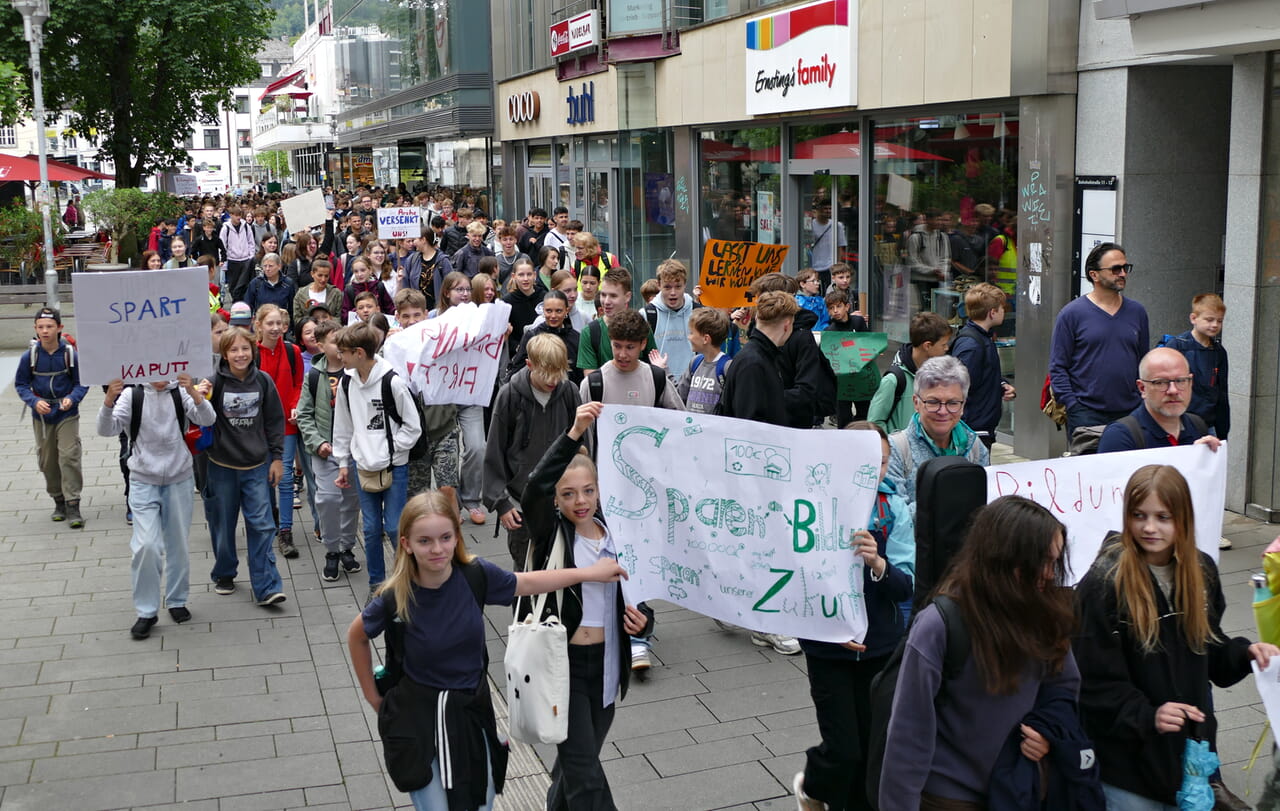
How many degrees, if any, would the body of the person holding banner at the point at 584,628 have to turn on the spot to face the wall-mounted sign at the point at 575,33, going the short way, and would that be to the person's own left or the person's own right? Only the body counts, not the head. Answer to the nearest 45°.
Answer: approximately 180°

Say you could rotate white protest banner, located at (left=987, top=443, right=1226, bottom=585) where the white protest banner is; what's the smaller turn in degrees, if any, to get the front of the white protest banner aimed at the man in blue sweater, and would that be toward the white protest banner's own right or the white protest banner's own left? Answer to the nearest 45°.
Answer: approximately 180°

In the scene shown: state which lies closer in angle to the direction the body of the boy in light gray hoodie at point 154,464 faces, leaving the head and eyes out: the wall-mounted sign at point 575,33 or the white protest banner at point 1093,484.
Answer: the white protest banner

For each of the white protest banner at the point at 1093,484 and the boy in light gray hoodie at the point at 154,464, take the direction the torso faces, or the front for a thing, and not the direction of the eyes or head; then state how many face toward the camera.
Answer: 2

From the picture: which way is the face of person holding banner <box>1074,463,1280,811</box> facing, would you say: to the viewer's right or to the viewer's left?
to the viewer's left

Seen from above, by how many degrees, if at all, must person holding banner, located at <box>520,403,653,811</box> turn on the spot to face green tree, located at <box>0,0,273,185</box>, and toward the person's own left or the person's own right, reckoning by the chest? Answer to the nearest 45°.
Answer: approximately 180°

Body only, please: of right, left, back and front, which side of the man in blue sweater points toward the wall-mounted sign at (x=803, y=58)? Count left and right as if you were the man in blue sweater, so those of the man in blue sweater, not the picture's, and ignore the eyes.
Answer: back

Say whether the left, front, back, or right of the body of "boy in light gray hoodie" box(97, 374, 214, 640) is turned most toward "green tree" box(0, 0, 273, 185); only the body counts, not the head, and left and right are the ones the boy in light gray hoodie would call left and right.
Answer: back
